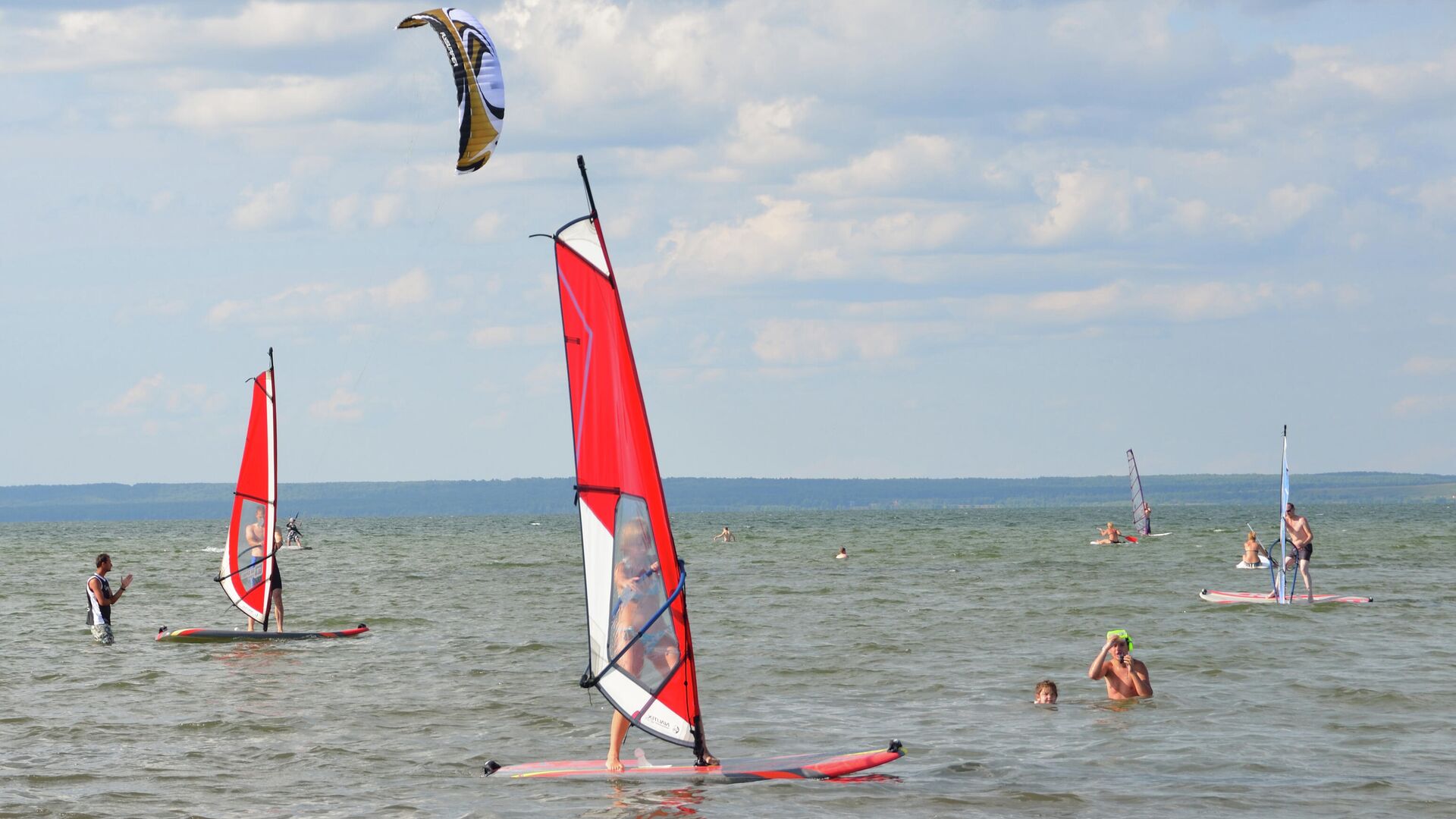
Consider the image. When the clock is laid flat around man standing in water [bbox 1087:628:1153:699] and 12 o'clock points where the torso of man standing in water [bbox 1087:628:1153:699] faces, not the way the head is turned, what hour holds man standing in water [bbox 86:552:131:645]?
man standing in water [bbox 86:552:131:645] is roughly at 3 o'clock from man standing in water [bbox 1087:628:1153:699].

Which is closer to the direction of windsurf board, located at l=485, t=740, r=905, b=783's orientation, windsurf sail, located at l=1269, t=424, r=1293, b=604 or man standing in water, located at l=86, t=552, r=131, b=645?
the windsurf sail

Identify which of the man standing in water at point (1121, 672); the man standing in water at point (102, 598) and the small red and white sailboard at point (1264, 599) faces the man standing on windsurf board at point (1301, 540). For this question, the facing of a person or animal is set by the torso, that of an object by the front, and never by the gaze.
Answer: the man standing in water at point (102, 598)

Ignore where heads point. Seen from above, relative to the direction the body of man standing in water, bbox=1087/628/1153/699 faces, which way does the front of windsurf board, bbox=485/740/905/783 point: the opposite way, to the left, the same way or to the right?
to the left

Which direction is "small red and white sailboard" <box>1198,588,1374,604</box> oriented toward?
to the viewer's left

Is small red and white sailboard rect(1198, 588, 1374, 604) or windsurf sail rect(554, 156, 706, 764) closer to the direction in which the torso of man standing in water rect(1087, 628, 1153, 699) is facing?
the windsurf sail

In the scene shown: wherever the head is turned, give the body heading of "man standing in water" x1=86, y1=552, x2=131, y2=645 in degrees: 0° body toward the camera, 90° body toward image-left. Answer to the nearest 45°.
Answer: approximately 270°

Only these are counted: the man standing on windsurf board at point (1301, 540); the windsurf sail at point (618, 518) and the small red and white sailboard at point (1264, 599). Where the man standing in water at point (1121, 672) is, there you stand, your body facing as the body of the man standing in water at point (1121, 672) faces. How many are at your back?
2

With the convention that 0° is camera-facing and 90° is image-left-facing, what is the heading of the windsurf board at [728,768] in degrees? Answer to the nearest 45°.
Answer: approximately 270°
